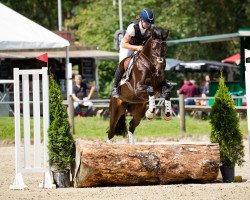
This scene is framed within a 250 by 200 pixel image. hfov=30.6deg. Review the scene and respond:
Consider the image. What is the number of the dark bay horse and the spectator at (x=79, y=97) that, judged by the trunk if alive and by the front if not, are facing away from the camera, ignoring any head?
0

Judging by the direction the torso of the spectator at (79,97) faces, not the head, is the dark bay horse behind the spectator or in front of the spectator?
in front

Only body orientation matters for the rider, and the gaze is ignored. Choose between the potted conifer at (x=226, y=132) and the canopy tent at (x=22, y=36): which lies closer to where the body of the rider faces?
the potted conifer

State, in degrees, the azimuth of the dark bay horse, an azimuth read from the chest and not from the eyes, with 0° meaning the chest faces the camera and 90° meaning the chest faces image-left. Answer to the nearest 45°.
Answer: approximately 315°

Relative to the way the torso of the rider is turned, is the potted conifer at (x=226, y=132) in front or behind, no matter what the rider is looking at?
in front

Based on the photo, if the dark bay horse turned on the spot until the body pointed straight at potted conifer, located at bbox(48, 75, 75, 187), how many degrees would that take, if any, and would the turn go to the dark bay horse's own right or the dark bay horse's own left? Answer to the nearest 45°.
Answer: approximately 90° to the dark bay horse's own right

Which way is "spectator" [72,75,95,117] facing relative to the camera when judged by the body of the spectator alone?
toward the camera

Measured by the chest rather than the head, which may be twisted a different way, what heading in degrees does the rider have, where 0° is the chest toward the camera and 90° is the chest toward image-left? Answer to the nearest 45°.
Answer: approximately 315°

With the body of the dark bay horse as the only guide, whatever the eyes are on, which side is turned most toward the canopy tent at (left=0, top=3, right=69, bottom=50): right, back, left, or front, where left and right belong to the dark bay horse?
back

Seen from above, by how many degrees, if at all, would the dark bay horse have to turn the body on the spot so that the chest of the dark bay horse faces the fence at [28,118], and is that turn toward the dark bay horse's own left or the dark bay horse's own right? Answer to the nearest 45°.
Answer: approximately 90° to the dark bay horse's own right
